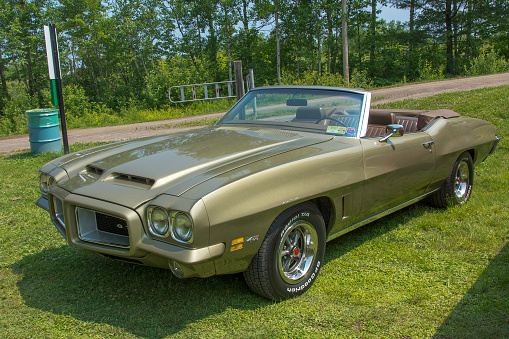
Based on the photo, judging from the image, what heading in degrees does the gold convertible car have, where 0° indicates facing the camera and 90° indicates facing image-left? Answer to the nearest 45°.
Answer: approximately 45°

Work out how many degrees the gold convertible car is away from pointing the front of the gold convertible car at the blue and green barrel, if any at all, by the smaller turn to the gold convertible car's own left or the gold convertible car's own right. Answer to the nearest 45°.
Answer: approximately 90° to the gold convertible car's own right
